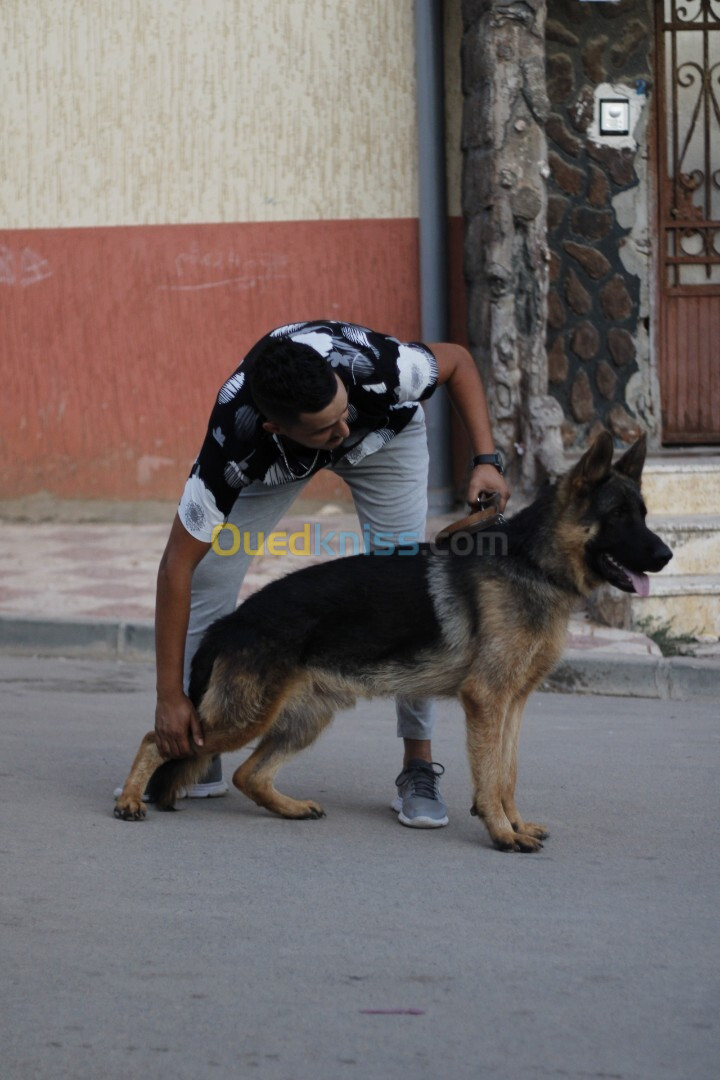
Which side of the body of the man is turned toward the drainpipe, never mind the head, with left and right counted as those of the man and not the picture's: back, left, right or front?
back

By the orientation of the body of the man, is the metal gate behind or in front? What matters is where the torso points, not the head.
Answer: behind

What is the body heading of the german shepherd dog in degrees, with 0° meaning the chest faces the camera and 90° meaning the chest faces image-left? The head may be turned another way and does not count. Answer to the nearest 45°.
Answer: approximately 270°

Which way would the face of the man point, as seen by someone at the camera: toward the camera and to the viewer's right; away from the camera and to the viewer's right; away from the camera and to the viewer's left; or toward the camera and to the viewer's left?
toward the camera and to the viewer's right

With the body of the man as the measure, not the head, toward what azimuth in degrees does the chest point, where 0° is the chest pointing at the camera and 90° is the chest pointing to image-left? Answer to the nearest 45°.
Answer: approximately 0°

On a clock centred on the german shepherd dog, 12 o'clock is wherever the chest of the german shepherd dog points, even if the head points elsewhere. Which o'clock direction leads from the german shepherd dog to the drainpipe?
The drainpipe is roughly at 9 o'clock from the german shepherd dog.

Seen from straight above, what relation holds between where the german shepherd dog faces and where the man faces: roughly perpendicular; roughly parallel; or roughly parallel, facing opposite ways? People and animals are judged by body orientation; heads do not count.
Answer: roughly perpendicular
